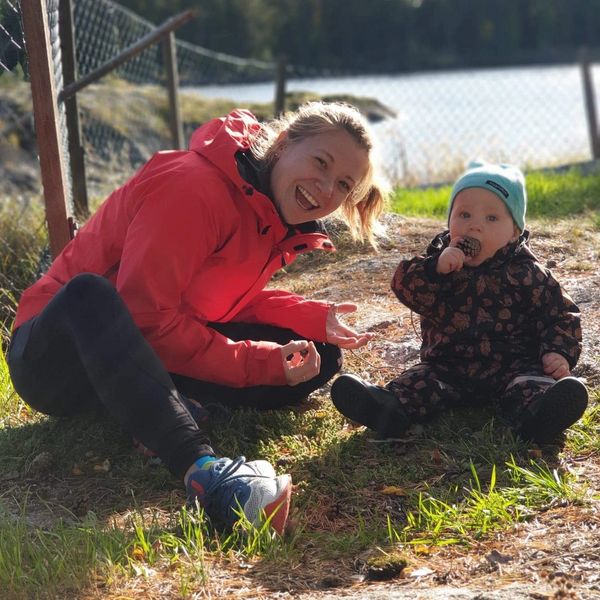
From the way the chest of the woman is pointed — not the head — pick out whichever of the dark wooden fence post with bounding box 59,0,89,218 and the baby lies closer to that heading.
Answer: the baby

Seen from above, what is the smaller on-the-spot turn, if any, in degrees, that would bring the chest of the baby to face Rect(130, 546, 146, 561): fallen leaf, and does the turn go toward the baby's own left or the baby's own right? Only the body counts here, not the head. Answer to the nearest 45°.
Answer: approximately 45° to the baby's own right

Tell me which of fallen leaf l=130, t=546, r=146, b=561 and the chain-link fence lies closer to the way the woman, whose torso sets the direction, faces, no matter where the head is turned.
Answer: the fallen leaf

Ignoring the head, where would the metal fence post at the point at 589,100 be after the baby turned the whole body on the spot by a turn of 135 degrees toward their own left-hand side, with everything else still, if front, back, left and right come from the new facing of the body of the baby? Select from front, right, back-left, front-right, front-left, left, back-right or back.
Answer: front-left

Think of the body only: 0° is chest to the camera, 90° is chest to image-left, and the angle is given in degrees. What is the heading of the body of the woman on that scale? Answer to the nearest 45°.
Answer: approximately 315°

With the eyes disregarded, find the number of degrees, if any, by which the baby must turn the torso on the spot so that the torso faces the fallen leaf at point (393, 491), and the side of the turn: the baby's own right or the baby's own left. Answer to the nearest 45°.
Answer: approximately 45° to the baby's own right

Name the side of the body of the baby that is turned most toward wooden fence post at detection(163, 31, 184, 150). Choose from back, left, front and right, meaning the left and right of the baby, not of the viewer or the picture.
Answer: back
